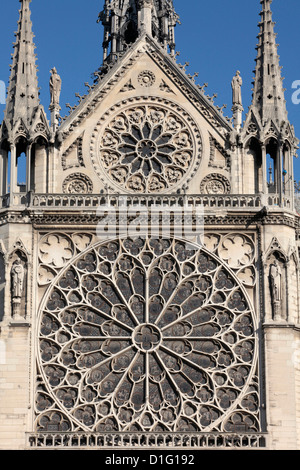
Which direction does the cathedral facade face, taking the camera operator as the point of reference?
facing the viewer
